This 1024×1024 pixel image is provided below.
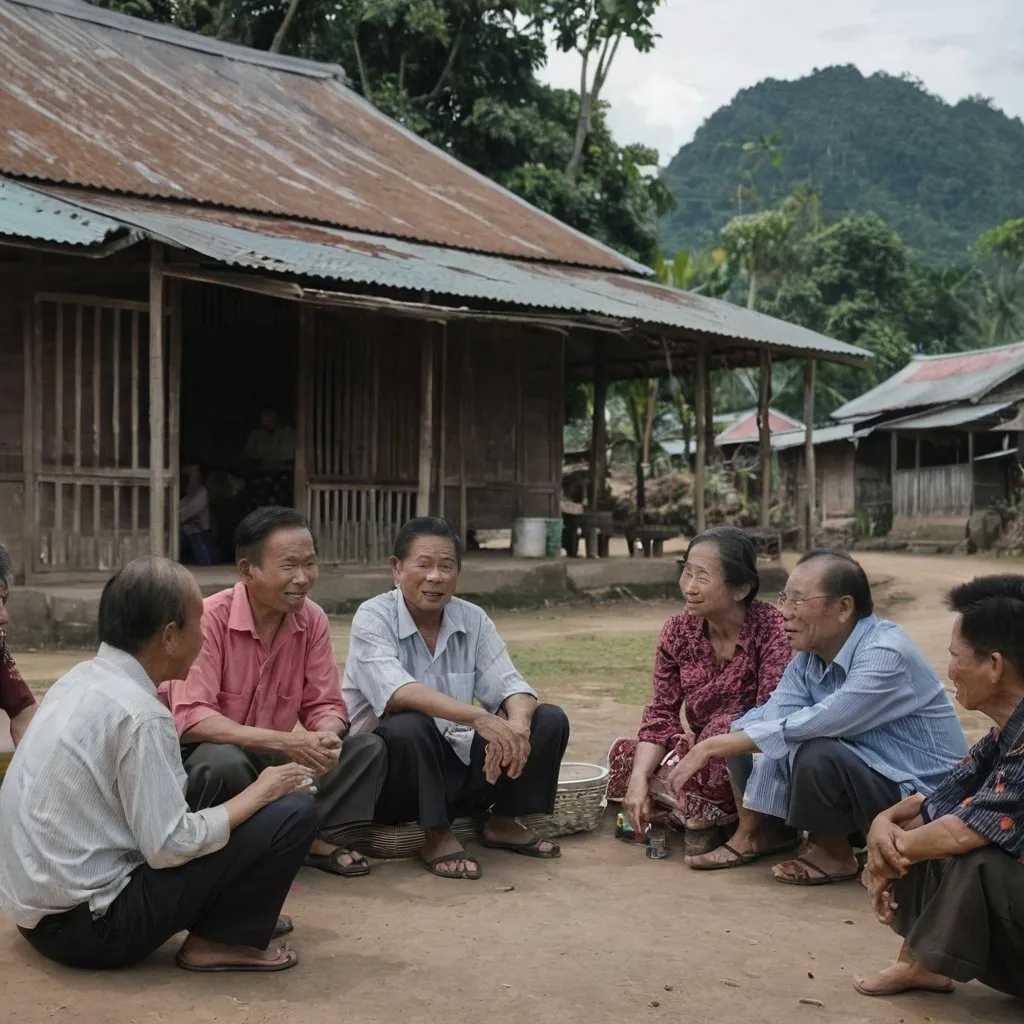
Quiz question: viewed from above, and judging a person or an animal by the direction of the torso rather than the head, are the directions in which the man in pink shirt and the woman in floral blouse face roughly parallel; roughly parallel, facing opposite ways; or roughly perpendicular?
roughly perpendicular

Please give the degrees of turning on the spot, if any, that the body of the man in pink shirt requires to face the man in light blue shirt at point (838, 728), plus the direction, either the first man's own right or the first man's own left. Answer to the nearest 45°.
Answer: approximately 45° to the first man's own left

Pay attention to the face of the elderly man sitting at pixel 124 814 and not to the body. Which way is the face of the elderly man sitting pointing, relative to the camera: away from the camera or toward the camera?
away from the camera

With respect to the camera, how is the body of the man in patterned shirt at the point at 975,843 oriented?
to the viewer's left

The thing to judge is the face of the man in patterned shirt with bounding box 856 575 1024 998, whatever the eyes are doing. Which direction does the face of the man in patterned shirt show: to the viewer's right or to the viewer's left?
to the viewer's left

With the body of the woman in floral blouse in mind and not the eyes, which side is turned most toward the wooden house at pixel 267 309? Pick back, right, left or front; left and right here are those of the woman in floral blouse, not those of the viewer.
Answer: right

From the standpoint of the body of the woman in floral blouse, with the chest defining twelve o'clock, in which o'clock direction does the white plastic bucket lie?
The white plastic bucket is roughly at 4 o'clock from the woman in floral blouse.

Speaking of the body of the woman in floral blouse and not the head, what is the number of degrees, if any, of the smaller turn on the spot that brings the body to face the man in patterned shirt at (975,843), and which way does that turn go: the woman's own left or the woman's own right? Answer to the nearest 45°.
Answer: approximately 45° to the woman's own left

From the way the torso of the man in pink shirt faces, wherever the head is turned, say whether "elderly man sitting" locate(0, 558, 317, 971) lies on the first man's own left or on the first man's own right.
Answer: on the first man's own right

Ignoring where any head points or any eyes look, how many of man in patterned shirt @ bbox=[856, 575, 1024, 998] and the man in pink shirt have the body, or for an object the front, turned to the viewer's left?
1

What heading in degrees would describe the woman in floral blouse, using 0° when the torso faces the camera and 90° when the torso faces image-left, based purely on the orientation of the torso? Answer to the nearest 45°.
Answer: approximately 45°
